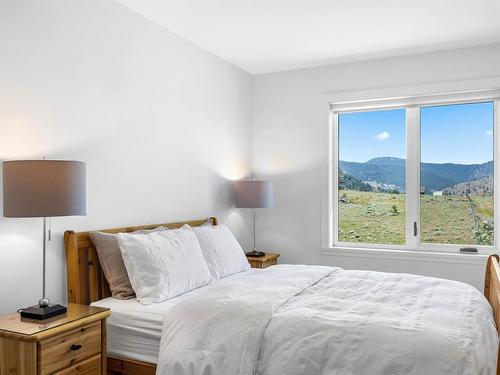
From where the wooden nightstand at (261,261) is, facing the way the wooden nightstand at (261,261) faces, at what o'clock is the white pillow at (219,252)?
The white pillow is roughly at 2 o'clock from the wooden nightstand.

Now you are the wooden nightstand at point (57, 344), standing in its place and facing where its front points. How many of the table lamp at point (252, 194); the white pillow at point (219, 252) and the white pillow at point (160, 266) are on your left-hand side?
3

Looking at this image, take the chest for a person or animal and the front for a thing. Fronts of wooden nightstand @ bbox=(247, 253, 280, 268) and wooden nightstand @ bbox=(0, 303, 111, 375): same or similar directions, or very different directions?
same or similar directions

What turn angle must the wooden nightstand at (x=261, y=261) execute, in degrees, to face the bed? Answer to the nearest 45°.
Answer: approximately 45° to its right

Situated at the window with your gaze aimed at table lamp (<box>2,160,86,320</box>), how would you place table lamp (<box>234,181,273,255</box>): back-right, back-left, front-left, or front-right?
front-right

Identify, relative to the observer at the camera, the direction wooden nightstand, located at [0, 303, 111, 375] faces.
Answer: facing the viewer and to the right of the viewer

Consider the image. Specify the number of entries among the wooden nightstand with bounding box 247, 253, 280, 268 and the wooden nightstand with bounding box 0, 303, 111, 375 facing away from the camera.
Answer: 0

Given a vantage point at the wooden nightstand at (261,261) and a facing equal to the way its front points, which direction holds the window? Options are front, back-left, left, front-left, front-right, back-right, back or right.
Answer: front-left

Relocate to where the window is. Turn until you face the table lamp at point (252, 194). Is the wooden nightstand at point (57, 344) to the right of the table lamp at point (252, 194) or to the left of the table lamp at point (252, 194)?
left

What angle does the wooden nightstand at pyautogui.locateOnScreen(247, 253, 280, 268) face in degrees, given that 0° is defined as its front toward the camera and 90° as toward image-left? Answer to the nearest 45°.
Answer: approximately 315°

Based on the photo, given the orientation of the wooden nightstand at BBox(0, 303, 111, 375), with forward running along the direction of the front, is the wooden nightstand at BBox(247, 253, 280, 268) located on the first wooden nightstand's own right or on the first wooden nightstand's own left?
on the first wooden nightstand's own left

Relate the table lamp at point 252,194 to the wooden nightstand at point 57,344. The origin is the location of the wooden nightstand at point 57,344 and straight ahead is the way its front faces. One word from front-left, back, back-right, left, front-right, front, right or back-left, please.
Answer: left

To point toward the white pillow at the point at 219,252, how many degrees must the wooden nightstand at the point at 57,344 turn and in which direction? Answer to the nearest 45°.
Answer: approximately 90° to its left

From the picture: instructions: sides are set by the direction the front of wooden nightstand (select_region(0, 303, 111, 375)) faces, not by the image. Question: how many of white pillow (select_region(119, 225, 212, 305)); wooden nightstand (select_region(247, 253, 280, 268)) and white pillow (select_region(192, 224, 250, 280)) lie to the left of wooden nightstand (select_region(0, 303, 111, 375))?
3
